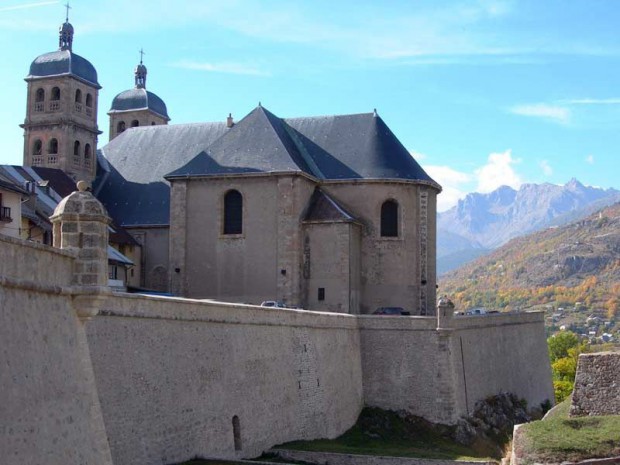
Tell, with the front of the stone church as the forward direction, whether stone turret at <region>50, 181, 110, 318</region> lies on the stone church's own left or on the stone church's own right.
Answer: on the stone church's own left

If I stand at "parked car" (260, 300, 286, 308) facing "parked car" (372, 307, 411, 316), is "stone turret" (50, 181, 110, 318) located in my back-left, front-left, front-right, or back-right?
back-right

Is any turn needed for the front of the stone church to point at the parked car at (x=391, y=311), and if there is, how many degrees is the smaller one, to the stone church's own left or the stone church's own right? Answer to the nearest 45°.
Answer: approximately 135° to the stone church's own right

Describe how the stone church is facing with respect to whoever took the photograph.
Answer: facing away from the viewer and to the left of the viewer
